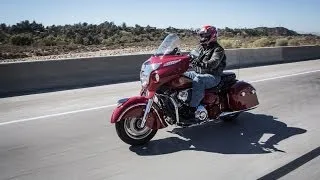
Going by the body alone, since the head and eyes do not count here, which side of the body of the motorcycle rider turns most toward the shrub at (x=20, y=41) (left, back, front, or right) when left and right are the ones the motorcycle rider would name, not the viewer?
right

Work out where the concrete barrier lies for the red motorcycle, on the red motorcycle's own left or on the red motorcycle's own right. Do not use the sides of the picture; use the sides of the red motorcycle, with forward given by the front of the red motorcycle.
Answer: on the red motorcycle's own right

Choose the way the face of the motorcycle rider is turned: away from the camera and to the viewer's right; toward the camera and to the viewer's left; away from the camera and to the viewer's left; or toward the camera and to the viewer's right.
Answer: toward the camera and to the viewer's left

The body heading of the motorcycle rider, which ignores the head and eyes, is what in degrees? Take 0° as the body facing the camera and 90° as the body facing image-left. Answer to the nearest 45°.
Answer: approximately 45°

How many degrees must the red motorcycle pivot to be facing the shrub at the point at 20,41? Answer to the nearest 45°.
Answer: approximately 90° to its right

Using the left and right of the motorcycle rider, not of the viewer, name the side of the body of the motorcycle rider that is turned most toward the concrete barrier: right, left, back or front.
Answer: right
